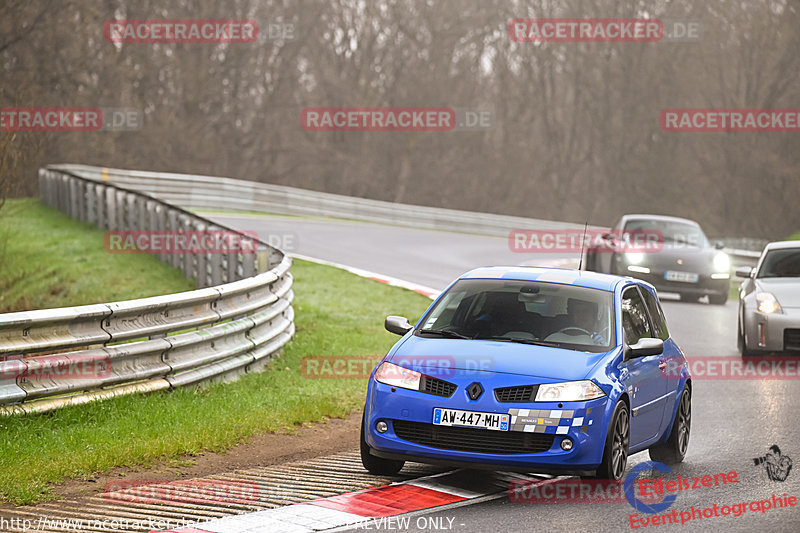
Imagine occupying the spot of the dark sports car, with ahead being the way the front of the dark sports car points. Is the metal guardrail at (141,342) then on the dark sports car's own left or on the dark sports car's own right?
on the dark sports car's own right

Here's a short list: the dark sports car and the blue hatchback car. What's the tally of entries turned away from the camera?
0

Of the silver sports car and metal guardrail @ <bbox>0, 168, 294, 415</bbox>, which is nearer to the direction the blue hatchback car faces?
the metal guardrail

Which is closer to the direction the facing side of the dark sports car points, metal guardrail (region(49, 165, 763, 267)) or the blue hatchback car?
the blue hatchback car

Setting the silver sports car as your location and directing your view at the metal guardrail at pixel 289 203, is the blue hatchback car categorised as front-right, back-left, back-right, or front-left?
back-left

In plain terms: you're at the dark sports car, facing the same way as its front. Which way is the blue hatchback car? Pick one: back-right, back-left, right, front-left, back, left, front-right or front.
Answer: front-right

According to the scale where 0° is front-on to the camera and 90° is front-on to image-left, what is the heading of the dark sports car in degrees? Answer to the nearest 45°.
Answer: approximately 315°

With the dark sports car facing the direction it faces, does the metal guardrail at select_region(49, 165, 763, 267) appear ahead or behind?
behind

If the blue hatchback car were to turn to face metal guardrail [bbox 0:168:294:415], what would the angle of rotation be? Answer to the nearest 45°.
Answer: approximately 90° to its right

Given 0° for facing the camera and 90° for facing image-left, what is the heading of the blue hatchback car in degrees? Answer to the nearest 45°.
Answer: approximately 45°
